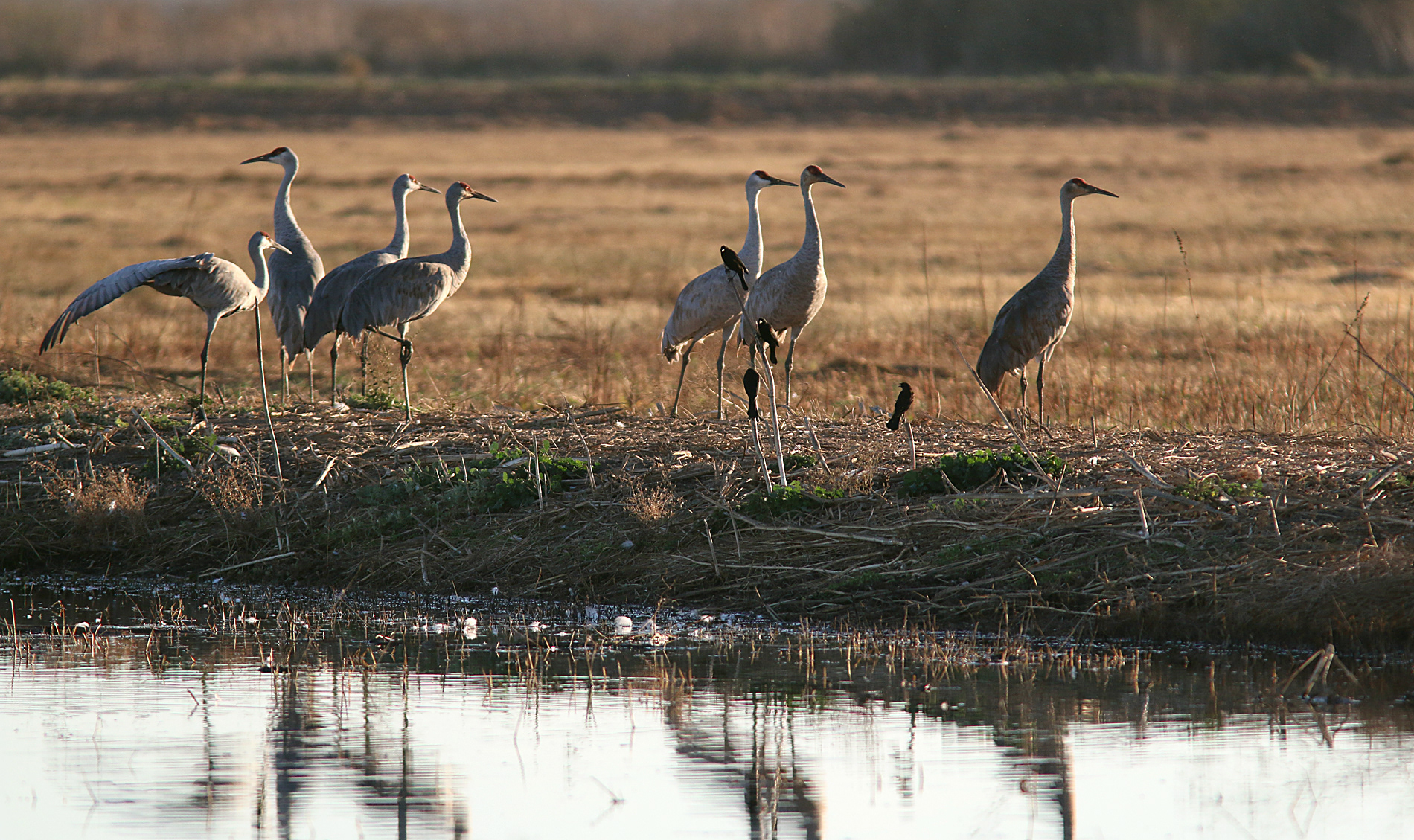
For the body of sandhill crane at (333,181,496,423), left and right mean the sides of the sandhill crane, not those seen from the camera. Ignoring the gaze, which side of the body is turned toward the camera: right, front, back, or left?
right

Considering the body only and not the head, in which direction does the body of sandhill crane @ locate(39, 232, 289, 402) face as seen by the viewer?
to the viewer's right

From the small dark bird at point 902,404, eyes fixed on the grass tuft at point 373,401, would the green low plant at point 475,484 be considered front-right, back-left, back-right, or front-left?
front-left

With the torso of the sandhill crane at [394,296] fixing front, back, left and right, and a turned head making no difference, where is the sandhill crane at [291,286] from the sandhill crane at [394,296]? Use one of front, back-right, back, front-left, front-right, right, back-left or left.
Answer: back-left

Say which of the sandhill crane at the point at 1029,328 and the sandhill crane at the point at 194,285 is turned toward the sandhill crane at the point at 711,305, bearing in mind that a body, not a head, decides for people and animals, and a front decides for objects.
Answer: the sandhill crane at the point at 194,285

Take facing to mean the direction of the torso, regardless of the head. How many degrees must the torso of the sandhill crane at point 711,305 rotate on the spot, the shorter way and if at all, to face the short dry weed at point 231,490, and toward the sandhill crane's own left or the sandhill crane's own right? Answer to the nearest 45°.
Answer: approximately 135° to the sandhill crane's own right

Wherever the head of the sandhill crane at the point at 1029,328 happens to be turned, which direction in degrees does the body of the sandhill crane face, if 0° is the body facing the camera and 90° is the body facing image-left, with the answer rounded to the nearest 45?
approximately 270°

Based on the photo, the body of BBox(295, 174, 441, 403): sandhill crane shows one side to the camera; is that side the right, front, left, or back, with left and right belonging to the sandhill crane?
right

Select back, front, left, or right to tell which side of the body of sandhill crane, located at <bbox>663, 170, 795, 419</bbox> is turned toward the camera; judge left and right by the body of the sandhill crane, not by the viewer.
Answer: right

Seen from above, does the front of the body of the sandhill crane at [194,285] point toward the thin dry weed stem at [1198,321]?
yes

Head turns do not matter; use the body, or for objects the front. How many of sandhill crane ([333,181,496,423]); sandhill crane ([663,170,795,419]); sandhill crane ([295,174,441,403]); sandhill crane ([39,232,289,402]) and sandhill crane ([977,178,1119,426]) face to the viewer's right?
5

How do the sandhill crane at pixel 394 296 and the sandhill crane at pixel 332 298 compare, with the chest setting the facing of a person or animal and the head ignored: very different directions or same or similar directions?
same or similar directions

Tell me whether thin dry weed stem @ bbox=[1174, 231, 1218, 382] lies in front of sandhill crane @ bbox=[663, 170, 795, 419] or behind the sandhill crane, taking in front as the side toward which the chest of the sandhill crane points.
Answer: in front

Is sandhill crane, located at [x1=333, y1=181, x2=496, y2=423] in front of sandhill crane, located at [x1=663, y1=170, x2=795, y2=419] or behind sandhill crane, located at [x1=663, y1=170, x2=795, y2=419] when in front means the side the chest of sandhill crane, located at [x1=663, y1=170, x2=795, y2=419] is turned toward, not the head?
behind

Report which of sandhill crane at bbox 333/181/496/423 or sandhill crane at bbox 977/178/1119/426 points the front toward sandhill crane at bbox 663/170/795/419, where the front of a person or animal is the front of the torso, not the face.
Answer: sandhill crane at bbox 333/181/496/423
